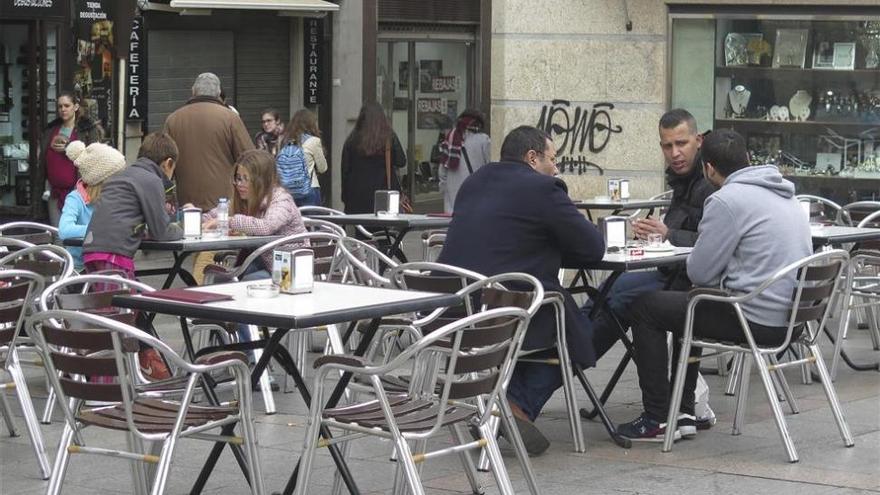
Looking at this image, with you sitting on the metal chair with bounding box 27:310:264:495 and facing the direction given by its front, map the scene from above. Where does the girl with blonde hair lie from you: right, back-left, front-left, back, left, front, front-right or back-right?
front-left

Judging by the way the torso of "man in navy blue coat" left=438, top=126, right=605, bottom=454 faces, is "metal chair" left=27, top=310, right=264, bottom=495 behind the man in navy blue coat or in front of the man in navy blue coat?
behind

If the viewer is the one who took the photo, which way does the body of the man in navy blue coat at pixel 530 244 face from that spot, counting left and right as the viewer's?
facing away from the viewer and to the right of the viewer

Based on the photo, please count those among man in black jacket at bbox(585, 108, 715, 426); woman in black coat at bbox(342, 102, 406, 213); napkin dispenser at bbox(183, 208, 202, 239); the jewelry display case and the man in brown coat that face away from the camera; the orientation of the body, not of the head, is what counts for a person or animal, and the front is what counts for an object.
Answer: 2

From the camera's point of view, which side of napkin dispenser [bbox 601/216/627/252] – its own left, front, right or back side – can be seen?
front

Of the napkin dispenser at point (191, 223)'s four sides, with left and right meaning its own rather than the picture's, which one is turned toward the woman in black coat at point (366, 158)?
back

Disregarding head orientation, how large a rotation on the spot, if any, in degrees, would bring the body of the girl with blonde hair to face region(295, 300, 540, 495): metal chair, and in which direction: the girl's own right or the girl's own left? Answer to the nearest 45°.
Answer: approximately 90° to the girl's own left

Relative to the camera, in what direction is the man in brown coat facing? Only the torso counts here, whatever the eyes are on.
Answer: away from the camera

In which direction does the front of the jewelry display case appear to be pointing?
toward the camera

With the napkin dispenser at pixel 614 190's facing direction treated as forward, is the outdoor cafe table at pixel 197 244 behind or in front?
in front

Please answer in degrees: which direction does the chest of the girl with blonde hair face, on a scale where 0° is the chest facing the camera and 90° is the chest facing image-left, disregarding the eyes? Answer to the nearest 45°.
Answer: approximately 90°

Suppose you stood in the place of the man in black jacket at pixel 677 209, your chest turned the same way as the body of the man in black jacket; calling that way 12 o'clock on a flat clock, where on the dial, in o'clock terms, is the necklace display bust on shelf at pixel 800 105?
The necklace display bust on shelf is roughly at 5 o'clock from the man in black jacket.

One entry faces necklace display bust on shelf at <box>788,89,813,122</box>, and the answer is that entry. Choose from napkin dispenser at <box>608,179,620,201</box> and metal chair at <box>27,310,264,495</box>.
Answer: the metal chair
